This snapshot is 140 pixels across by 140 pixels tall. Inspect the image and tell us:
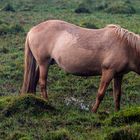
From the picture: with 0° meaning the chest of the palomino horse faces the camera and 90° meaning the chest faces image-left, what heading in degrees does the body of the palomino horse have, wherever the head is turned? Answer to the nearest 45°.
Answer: approximately 270°
